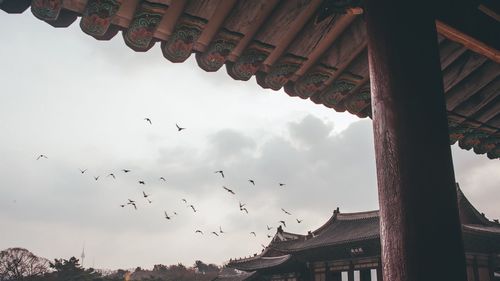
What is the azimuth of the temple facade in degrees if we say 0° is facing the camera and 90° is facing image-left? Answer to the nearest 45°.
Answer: approximately 45°

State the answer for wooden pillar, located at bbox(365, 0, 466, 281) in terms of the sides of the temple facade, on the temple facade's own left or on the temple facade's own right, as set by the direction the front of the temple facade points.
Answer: on the temple facade's own left
